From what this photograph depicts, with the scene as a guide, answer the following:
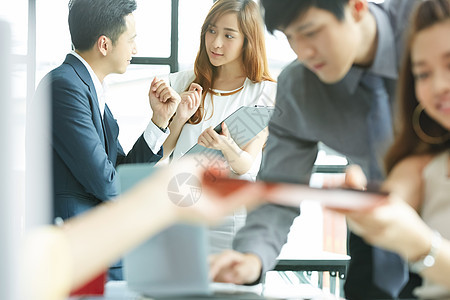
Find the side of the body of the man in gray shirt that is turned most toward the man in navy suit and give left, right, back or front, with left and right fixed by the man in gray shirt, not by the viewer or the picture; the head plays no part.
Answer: right

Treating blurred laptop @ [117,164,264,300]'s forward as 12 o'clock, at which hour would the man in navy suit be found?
The man in navy suit is roughly at 10 o'clock from the blurred laptop.

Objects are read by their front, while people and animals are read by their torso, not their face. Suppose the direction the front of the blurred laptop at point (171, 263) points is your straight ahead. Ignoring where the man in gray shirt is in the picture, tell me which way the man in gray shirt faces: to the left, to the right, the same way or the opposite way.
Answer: the opposite way

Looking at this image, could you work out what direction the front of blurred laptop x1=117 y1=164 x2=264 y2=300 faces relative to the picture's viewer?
facing away from the viewer and to the right of the viewer

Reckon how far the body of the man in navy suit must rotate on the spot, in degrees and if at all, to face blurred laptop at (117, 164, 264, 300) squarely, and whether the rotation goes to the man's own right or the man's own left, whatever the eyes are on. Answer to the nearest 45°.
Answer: approximately 90° to the man's own right

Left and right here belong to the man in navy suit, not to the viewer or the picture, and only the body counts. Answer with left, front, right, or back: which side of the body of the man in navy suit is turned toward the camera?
right

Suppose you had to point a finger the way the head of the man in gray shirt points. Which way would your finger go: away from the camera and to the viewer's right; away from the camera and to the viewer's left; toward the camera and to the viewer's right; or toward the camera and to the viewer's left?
toward the camera and to the viewer's left

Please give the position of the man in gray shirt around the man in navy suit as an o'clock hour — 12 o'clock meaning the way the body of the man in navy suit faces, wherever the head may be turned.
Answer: The man in gray shirt is roughly at 2 o'clock from the man in navy suit.

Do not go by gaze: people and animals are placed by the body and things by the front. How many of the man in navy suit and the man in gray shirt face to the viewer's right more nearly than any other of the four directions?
1
